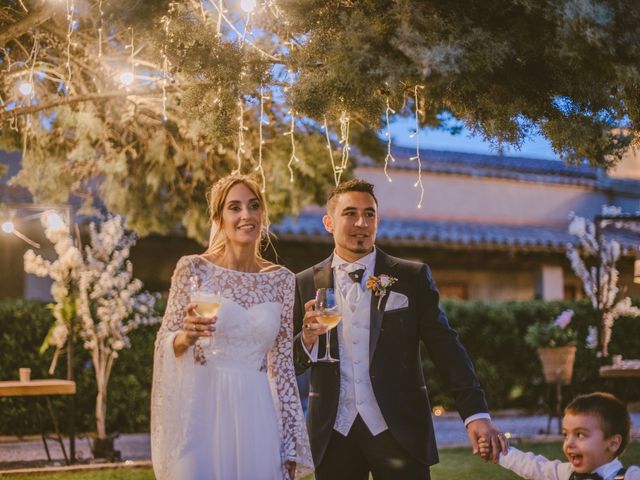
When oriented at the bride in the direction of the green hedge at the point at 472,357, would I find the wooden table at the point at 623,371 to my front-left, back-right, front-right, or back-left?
front-right

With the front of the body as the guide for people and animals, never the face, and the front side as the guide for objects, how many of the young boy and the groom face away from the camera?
0

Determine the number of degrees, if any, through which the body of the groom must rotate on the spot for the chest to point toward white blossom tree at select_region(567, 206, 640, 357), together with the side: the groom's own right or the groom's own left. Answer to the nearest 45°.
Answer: approximately 180°

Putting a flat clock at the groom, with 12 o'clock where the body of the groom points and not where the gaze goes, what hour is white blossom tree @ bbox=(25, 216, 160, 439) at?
The white blossom tree is roughly at 5 o'clock from the groom.

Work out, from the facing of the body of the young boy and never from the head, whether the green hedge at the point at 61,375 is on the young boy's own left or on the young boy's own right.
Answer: on the young boy's own right

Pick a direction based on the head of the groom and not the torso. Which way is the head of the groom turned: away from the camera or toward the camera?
toward the camera

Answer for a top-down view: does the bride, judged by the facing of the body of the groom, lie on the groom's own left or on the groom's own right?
on the groom's own right

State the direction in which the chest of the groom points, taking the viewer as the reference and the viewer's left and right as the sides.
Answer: facing the viewer

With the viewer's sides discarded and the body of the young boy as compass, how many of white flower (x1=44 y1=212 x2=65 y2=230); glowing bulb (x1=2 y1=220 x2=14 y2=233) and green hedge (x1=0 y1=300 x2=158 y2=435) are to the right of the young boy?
3

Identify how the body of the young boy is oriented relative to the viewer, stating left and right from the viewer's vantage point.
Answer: facing the viewer and to the left of the viewer

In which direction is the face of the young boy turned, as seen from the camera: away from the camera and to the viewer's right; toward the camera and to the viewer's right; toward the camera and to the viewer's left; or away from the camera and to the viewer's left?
toward the camera and to the viewer's left
